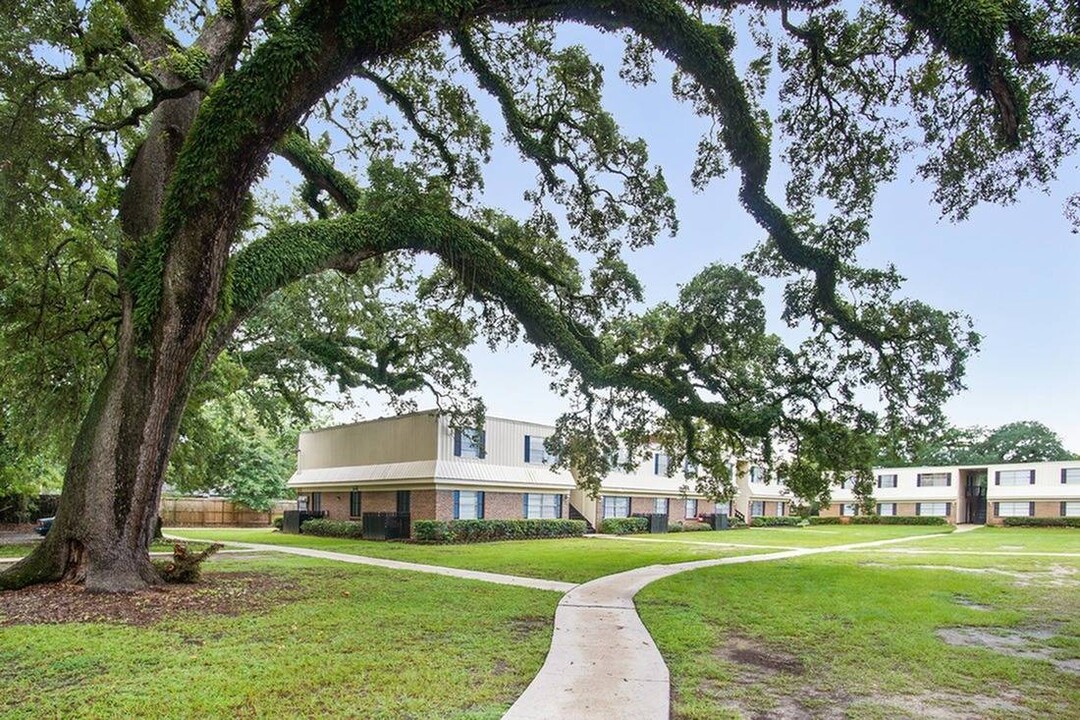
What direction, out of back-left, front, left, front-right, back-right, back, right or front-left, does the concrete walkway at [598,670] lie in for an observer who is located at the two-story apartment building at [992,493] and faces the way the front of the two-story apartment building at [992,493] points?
front

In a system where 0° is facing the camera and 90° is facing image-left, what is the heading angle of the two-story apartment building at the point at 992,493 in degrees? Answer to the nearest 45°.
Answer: approximately 0°

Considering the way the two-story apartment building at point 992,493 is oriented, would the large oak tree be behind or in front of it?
in front

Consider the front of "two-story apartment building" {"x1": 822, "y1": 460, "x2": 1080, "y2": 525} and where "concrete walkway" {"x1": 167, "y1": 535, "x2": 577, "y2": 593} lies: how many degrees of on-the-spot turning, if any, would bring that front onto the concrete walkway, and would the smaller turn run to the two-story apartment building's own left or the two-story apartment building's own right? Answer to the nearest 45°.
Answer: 0° — it already faces it

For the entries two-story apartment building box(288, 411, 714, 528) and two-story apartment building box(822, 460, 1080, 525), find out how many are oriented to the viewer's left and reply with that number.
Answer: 0

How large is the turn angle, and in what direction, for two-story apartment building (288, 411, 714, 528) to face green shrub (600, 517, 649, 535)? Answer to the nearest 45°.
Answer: approximately 90° to its left

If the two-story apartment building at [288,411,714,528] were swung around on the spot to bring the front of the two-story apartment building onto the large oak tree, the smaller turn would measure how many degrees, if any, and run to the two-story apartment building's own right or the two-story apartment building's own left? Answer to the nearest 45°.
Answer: approximately 45° to the two-story apartment building's own right
